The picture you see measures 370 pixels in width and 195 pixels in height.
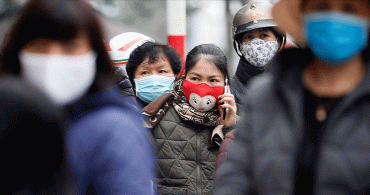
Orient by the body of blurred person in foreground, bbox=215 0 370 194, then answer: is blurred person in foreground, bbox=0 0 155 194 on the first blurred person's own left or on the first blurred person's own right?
on the first blurred person's own right

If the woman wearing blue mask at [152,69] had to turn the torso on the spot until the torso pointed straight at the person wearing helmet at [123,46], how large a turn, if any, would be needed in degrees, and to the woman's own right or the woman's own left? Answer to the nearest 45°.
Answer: approximately 180°

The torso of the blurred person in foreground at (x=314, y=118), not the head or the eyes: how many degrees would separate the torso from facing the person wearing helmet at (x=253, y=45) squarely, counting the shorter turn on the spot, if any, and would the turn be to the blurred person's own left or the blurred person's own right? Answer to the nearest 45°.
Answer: approximately 180°

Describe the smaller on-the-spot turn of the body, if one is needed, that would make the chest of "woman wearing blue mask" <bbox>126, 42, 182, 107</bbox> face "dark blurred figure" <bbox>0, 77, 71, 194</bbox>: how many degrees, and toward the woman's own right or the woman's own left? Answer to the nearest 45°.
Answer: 0° — they already face them

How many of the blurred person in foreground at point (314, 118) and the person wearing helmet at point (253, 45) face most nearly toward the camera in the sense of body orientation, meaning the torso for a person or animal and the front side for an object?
2

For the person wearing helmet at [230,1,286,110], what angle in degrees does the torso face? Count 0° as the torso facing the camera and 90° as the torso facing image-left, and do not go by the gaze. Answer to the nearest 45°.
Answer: approximately 0°

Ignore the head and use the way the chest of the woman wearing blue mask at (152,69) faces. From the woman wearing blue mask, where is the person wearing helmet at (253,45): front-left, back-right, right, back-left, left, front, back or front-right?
left
